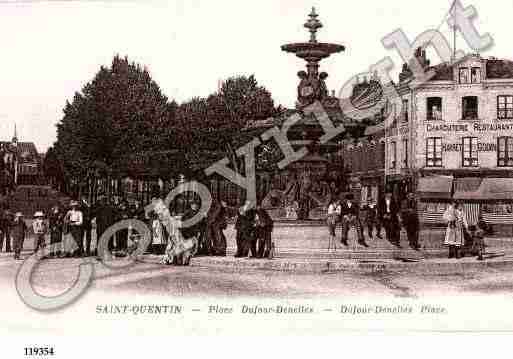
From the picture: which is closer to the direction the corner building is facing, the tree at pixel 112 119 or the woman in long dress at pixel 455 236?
the woman in long dress

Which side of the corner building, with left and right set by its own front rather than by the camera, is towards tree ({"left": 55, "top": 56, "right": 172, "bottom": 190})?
right

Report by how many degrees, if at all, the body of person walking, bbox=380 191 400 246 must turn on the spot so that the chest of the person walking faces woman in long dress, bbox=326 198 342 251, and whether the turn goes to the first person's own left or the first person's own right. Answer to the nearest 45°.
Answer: approximately 45° to the first person's own right

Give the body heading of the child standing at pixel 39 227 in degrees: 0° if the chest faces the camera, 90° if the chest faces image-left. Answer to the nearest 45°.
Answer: approximately 0°

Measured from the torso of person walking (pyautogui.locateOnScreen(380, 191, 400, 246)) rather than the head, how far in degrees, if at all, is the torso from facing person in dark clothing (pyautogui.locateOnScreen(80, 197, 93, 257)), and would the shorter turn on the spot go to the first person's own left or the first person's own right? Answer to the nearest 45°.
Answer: approximately 90° to the first person's own right

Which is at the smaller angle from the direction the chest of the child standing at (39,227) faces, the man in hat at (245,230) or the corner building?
the man in hat

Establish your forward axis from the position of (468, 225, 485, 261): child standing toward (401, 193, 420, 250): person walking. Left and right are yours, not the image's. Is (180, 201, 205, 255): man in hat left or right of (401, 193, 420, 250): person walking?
left

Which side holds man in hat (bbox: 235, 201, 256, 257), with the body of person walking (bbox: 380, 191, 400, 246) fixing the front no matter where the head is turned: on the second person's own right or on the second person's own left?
on the second person's own right
